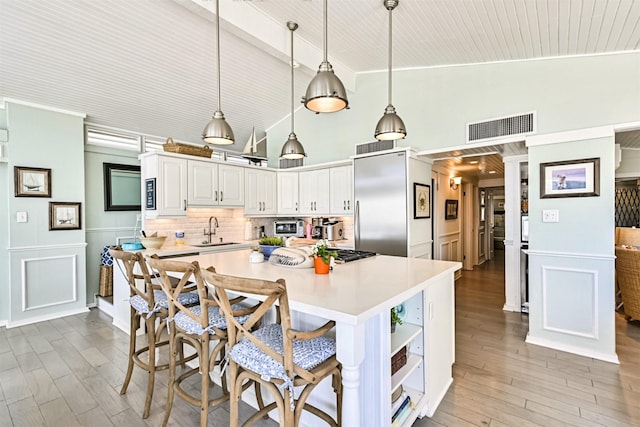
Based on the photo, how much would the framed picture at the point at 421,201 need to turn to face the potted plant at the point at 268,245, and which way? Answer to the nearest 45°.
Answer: approximately 90° to its right

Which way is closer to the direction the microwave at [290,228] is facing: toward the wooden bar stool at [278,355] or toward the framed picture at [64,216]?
the wooden bar stool

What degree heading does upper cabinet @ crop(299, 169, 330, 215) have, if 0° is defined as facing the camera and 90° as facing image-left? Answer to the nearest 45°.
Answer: approximately 45°

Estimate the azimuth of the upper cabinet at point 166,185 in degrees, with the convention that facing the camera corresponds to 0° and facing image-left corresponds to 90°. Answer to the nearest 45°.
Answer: approximately 315°

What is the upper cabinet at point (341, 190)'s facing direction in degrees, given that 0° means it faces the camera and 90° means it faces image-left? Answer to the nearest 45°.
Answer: approximately 45°
